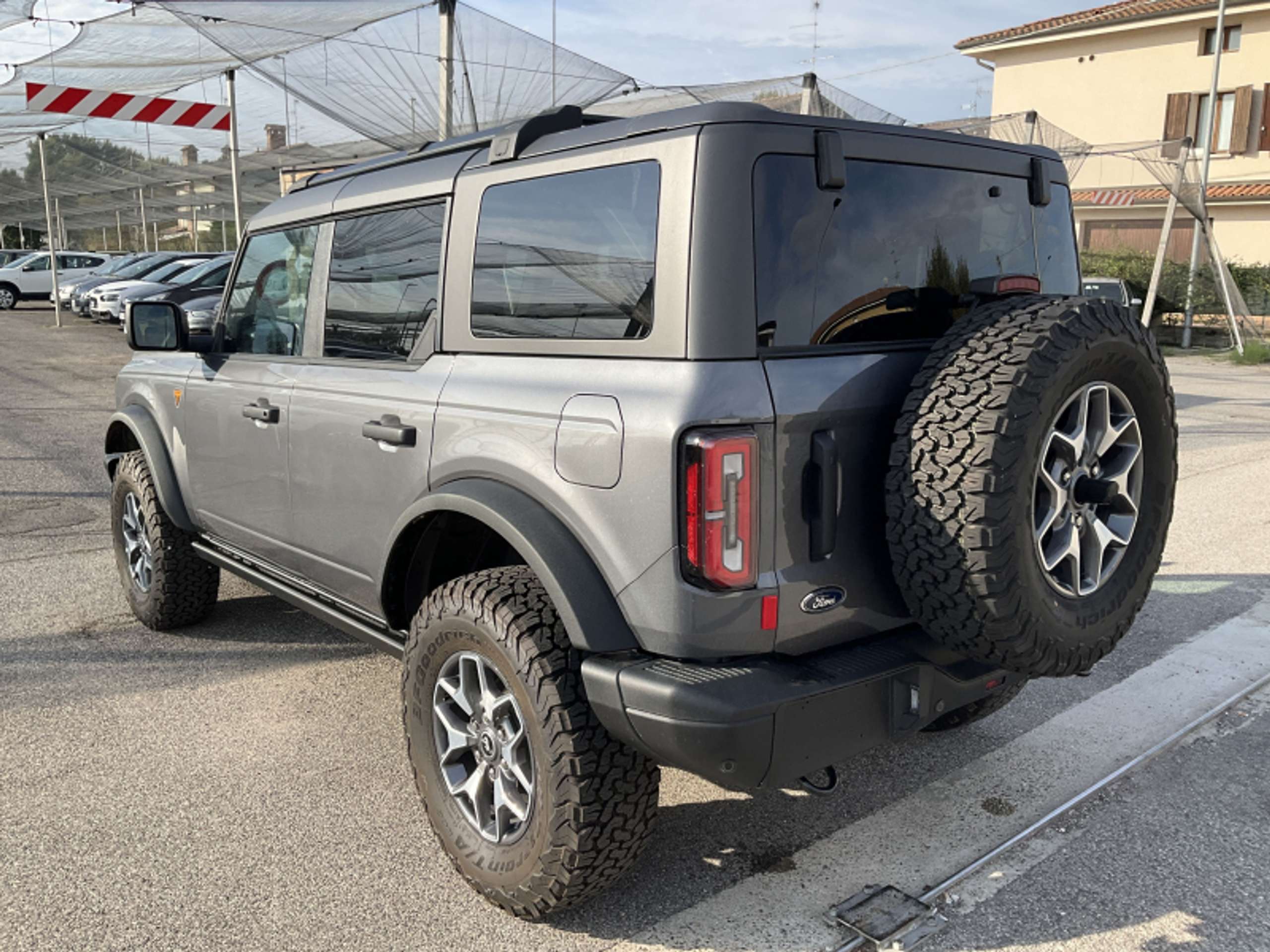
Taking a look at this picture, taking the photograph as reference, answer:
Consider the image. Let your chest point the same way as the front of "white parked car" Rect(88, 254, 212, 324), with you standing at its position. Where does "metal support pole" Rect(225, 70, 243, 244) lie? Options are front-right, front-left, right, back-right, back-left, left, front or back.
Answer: front-left

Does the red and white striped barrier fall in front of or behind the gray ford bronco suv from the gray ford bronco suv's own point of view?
in front

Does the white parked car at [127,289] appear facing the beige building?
no

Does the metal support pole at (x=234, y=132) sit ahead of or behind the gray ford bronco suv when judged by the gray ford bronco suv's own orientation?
ahead

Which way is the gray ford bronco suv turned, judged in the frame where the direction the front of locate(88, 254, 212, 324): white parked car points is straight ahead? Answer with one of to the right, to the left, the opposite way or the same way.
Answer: to the right

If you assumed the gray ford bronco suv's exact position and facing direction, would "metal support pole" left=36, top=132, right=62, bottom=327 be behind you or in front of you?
in front

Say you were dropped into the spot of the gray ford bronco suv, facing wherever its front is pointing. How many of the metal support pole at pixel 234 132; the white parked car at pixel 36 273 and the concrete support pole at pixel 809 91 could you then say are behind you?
0

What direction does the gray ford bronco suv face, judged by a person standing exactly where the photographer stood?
facing away from the viewer and to the left of the viewer

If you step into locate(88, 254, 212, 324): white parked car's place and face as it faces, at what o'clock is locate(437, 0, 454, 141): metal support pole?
The metal support pole is roughly at 10 o'clock from the white parked car.
